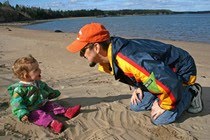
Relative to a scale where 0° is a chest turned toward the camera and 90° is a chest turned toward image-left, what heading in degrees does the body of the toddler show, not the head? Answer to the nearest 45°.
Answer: approximately 315°

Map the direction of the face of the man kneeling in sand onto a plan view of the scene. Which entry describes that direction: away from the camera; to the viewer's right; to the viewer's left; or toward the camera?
to the viewer's left

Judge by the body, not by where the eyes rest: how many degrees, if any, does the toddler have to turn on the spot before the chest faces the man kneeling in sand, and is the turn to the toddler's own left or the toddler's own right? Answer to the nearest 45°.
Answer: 0° — they already face them
